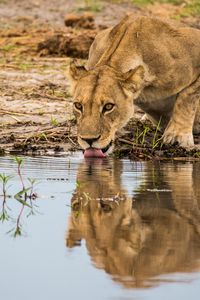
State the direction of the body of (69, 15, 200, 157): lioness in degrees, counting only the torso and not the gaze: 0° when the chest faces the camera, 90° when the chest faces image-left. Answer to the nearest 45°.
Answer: approximately 45°
